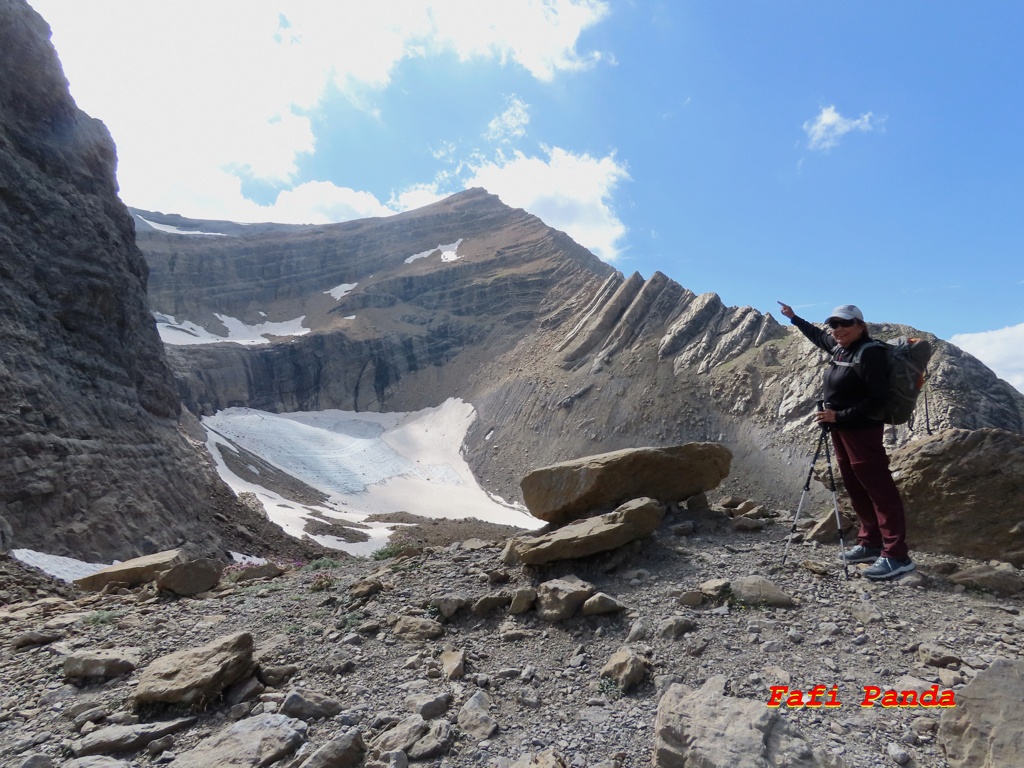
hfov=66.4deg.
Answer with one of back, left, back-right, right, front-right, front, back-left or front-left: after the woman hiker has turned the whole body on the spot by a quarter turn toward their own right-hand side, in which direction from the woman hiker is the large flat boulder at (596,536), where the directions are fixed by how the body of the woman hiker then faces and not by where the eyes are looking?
front-left

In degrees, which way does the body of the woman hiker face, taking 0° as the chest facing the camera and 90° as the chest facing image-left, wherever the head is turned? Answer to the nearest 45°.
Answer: approximately 45°

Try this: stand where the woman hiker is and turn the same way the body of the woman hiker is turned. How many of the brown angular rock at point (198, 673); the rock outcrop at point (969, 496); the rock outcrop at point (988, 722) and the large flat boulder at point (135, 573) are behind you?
1

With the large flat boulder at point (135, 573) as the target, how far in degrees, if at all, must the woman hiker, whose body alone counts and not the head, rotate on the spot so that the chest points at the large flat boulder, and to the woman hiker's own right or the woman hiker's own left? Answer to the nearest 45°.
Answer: approximately 45° to the woman hiker's own right

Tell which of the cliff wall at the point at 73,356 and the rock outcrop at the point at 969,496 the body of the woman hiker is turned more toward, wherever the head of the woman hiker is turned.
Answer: the cliff wall

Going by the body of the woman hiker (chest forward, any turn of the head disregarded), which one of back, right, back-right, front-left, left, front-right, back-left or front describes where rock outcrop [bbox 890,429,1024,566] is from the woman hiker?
back

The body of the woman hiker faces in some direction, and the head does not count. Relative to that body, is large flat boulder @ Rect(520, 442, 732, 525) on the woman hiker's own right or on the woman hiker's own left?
on the woman hiker's own right

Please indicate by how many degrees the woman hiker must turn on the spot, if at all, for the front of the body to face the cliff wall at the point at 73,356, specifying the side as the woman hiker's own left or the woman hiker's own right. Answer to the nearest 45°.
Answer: approximately 45° to the woman hiker's own right

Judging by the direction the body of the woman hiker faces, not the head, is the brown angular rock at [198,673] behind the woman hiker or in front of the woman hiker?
in front

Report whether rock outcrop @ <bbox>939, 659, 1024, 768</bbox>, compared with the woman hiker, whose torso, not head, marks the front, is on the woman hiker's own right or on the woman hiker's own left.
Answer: on the woman hiker's own left
